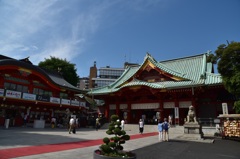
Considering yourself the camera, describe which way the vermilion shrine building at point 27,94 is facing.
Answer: facing the viewer and to the right of the viewer

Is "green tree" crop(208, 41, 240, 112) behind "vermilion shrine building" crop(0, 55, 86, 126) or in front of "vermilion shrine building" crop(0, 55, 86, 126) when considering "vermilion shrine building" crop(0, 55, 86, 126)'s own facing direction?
in front

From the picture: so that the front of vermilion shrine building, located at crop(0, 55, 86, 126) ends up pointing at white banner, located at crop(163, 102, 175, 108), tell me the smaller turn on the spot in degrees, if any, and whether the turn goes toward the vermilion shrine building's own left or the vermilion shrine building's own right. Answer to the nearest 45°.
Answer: approximately 45° to the vermilion shrine building's own left

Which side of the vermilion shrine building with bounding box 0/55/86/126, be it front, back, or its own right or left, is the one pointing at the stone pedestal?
front
